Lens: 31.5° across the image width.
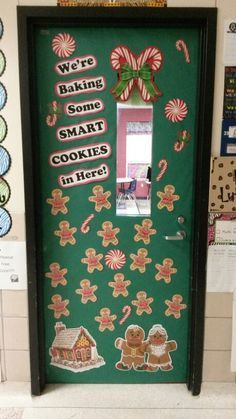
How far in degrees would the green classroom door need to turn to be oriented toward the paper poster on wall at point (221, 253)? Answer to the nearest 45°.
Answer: approximately 90° to its left

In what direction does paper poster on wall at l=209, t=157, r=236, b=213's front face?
toward the camera

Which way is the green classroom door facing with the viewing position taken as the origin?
facing the viewer

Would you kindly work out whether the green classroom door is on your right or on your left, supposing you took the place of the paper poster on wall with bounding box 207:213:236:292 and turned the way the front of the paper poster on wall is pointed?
on your right

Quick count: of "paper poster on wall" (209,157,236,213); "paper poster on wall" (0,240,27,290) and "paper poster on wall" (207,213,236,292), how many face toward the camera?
3

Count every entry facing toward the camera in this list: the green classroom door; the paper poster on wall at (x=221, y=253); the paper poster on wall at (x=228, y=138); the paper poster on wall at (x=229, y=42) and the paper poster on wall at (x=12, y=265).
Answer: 5

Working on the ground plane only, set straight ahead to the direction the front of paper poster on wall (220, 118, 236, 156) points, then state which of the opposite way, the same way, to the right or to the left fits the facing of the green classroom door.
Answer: the same way

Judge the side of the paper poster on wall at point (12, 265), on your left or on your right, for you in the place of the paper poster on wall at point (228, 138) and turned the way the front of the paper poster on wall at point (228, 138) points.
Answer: on your right

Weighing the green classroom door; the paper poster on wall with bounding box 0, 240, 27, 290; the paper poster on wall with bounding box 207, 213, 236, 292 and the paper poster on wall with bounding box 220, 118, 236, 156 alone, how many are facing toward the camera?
4

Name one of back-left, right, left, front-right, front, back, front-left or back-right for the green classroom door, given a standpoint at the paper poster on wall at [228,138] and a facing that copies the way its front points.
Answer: right

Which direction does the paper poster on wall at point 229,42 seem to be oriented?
toward the camera

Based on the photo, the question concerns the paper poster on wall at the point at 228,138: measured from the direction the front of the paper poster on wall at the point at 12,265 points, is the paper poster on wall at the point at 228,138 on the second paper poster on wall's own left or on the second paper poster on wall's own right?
on the second paper poster on wall's own left
